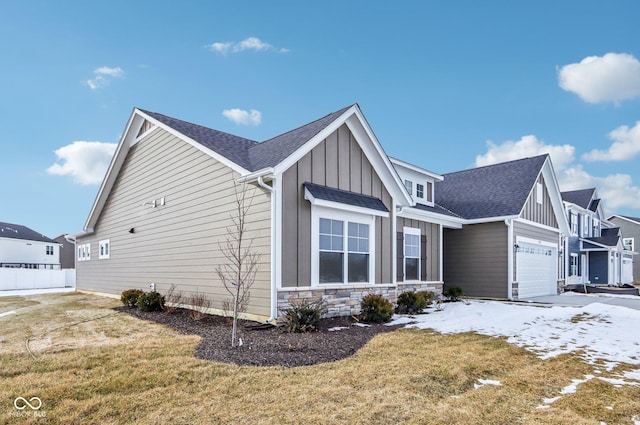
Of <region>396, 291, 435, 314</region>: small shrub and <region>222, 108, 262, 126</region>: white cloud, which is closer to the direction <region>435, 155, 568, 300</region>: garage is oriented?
the small shrub

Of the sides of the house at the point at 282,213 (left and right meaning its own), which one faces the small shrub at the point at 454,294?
front

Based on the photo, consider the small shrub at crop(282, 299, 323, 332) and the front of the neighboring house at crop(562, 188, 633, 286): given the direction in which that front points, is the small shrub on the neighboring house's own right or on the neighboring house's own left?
on the neighboring house's own right

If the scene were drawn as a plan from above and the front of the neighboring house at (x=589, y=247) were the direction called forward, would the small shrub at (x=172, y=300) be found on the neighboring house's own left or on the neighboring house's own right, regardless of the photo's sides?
on the neighboring house's own right

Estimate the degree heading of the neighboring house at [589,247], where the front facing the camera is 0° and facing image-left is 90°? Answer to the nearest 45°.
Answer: approximately 315°

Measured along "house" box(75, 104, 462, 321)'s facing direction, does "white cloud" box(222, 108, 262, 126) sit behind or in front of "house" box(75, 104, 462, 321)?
behind

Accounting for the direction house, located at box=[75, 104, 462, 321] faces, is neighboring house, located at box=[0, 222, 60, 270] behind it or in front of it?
behind

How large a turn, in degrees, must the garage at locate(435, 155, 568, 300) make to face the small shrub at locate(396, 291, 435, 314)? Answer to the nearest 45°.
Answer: approximately 45° to its right

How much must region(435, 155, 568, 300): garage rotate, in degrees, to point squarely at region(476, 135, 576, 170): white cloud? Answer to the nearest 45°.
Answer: approximately 135° to its left

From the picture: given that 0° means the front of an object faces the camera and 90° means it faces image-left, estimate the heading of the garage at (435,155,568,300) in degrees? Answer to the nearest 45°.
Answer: approximately 315°

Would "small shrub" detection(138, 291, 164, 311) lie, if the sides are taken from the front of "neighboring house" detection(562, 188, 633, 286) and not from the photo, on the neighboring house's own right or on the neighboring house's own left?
on the neighboring house's own right

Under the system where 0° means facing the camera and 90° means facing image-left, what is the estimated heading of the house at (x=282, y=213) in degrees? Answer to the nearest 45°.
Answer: approximately 315°
